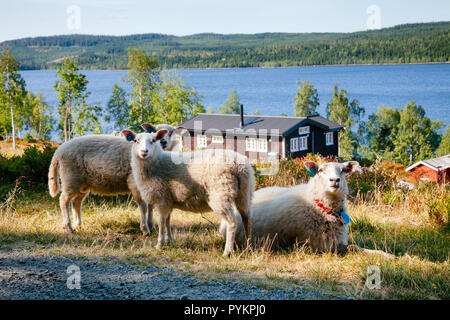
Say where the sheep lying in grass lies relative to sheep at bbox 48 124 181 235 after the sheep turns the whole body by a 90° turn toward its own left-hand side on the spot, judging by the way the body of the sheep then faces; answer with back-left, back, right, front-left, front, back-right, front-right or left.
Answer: back-right

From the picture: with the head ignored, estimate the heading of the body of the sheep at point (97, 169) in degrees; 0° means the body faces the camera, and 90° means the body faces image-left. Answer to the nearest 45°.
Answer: approximately 270°

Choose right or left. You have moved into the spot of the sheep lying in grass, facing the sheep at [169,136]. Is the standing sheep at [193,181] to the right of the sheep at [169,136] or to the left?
left

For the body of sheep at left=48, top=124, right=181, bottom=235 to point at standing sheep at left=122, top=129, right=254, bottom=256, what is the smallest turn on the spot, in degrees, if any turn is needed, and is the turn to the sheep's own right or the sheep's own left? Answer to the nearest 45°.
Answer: approximately 45° to the sheep's own right
